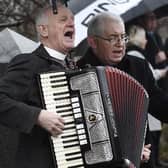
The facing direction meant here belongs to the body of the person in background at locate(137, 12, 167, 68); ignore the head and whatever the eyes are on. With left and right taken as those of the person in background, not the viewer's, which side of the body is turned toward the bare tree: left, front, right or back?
right

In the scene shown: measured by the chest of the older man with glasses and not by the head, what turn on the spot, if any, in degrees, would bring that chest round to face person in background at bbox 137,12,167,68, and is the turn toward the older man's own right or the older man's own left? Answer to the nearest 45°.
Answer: approximately 135° to the older man's own left

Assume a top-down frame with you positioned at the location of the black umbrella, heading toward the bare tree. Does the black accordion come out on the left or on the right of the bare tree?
left

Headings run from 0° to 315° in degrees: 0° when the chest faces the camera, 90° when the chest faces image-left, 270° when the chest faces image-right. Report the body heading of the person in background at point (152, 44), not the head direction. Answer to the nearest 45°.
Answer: approximately 315°

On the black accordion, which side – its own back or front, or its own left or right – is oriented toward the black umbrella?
back

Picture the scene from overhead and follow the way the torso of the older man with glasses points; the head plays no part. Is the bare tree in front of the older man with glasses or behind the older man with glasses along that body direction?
behind
